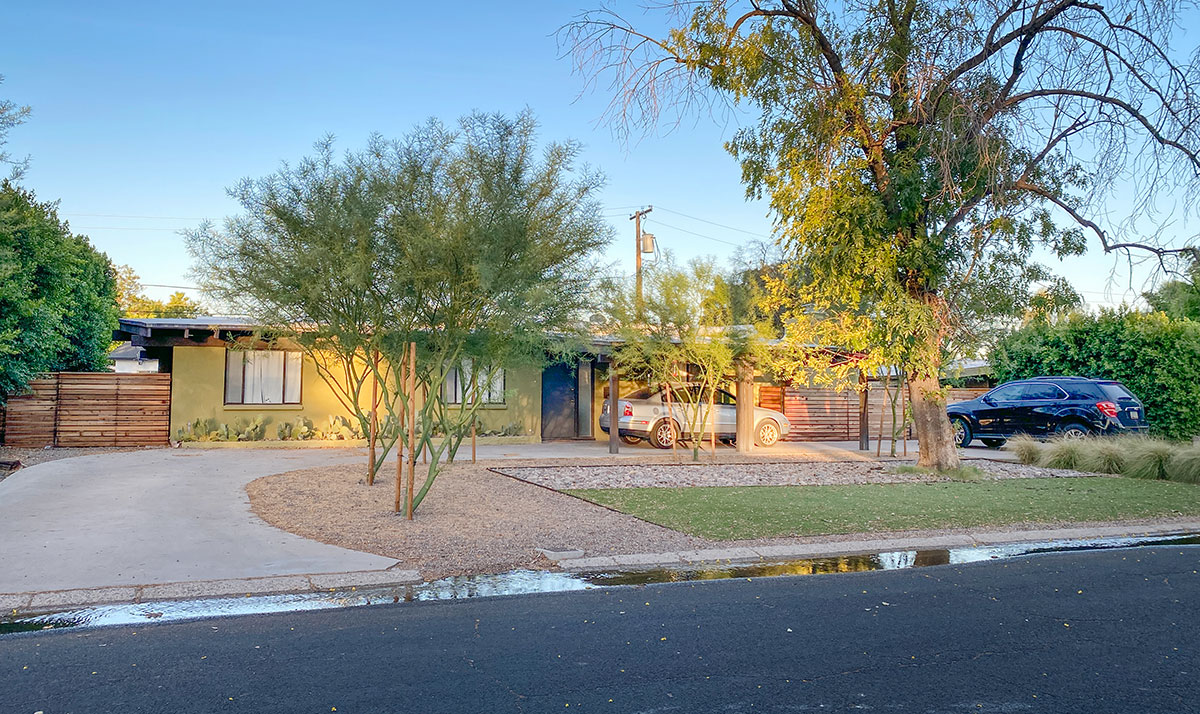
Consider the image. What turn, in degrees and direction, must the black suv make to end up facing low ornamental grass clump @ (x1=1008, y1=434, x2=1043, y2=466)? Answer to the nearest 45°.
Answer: approximately 135° to its left

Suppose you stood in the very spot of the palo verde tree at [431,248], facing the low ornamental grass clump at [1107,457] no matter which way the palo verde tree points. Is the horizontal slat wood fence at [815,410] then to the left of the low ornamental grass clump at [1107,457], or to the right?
left

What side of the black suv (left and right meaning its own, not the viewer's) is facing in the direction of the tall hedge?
right

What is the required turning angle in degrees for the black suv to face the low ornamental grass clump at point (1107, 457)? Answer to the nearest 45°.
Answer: approximately 135° to its left

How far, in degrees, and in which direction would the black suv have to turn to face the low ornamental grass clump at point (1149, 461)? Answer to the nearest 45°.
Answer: approximately 135° to its left

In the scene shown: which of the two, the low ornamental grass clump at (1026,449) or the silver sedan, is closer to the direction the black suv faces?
the silver sedan

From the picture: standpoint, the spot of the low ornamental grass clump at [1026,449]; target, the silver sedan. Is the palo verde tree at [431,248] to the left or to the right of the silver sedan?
left

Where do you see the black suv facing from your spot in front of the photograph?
facing away from the viewer and to the left of the viewer

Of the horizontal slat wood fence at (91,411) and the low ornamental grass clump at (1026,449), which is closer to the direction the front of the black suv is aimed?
the horizontal slat wood fence

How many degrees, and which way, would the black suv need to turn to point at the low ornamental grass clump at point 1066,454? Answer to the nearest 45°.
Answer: approximately 135° to its left

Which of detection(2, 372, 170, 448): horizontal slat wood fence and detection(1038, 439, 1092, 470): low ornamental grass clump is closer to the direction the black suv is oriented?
the horizontal slat wood fence
